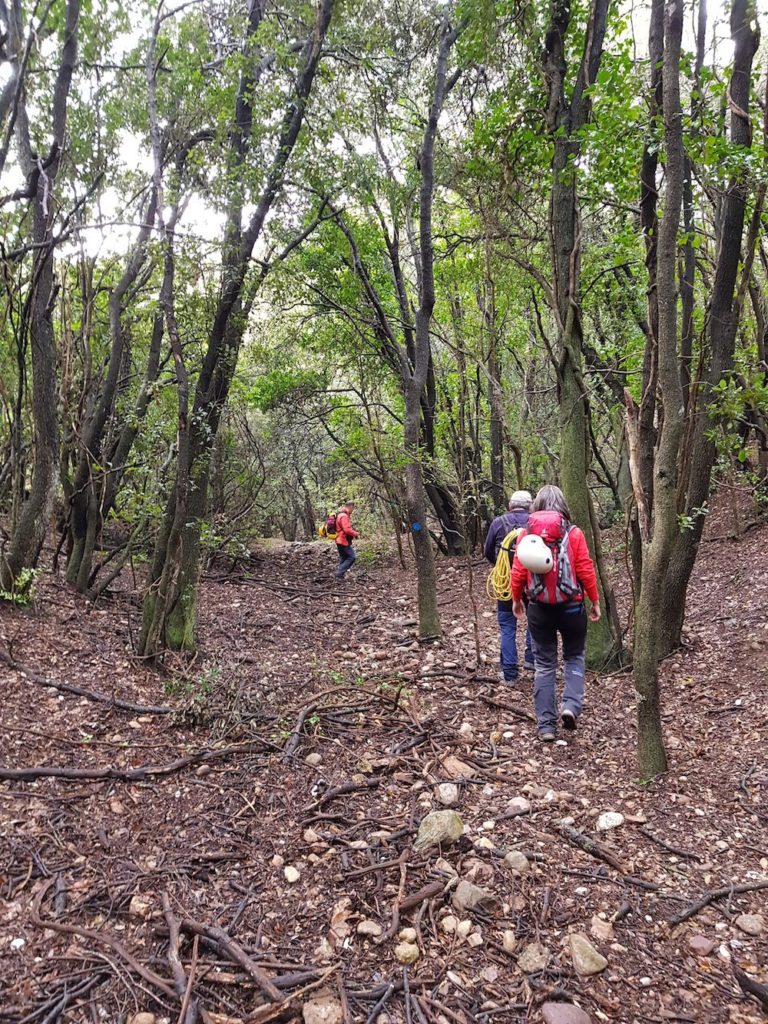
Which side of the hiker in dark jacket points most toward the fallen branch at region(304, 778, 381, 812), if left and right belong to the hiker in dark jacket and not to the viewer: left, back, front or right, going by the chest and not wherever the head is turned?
back

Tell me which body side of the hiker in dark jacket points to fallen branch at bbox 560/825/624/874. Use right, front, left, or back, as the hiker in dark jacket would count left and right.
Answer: back

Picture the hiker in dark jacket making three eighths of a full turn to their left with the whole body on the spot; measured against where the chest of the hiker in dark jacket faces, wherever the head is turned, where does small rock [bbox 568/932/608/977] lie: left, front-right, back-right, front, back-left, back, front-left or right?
front-left

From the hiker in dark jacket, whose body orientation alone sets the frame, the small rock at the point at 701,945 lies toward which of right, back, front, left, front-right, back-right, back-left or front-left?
back

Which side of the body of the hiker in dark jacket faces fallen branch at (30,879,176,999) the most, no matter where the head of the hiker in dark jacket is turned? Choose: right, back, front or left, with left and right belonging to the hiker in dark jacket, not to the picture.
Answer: back

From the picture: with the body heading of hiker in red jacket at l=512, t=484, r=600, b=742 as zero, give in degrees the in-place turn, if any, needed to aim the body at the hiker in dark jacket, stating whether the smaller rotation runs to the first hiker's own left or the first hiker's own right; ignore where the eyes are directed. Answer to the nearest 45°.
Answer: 0° — they already face them

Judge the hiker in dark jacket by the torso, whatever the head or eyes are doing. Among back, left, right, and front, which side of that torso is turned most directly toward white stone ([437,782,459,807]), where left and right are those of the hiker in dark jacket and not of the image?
back

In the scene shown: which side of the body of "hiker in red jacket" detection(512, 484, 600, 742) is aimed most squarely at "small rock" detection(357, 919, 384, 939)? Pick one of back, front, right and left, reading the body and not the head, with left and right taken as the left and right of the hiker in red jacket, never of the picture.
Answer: back

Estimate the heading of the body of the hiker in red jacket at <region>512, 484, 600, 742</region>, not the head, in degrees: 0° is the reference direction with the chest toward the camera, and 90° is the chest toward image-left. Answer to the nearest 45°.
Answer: approximately 180°

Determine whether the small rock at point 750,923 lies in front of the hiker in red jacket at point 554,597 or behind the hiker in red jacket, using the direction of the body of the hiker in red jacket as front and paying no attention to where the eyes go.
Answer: behind

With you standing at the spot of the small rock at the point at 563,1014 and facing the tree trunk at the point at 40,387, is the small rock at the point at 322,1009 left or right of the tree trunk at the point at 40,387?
left

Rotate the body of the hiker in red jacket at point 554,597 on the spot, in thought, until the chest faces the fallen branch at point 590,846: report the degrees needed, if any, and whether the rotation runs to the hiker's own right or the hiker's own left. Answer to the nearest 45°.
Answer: approximately 180°

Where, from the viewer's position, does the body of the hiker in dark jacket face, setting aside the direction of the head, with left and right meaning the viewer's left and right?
facing away from the viewer

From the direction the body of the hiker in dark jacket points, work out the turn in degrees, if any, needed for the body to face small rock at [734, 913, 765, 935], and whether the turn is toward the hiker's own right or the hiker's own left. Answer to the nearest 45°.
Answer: approximately 180°

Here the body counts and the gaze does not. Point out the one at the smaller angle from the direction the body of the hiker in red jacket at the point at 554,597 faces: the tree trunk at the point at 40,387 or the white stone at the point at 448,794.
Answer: the tree trunk

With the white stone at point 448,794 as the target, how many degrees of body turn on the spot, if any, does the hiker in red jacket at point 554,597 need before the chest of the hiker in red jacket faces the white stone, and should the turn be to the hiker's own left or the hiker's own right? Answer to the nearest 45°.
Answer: approximately 135° to the hiker's own left

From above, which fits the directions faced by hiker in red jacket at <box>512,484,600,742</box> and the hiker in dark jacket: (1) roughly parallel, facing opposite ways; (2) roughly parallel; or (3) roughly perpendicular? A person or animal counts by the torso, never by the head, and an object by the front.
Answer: roughly parallel

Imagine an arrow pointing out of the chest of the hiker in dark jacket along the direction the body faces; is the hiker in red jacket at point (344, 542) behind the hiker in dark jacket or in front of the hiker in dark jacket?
in front
